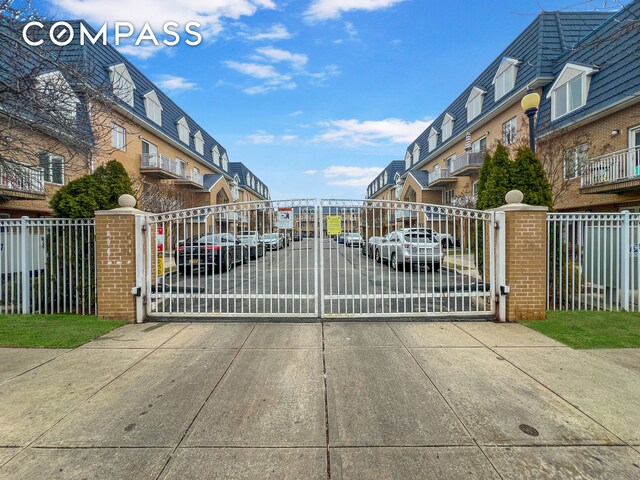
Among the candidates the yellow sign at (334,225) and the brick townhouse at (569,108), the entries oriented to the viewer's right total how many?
0

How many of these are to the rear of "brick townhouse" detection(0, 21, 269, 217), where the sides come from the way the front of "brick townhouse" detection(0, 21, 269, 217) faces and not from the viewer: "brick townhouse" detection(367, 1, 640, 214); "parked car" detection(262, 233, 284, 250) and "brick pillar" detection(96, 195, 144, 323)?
0

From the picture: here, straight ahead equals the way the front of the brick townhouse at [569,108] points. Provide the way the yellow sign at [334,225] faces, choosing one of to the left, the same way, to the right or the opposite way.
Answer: to the left

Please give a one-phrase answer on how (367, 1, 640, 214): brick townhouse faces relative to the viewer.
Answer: facing the viewer and to the left of the viewer

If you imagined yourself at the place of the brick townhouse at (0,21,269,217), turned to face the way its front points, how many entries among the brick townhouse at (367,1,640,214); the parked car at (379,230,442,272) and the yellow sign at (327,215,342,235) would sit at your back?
0

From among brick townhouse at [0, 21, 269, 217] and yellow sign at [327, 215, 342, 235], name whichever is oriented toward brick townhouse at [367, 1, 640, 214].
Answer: brick townhouse at [0, 21, 269, 217]

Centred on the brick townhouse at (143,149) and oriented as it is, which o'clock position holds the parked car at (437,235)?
The parked car is roughly at 1 o'clock from the brick townhouse.

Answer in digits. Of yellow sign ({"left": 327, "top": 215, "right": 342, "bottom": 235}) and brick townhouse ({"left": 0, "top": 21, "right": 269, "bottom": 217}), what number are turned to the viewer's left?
0

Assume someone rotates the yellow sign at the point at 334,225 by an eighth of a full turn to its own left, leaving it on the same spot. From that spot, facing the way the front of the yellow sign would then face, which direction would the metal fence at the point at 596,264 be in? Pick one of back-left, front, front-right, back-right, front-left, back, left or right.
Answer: front-left

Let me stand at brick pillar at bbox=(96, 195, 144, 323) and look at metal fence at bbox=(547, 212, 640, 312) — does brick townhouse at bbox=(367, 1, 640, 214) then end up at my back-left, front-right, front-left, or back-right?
front-left

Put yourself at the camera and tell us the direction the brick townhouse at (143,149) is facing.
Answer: facing the viewer and to the right of the viewer

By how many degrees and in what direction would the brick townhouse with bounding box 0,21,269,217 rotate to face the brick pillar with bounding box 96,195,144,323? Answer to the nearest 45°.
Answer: approximately 45° to its right

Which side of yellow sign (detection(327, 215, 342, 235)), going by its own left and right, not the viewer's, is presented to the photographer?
front

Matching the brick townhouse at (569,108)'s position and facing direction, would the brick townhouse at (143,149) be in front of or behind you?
in front

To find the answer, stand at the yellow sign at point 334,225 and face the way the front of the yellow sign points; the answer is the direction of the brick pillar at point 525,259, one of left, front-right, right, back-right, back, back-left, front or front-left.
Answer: left

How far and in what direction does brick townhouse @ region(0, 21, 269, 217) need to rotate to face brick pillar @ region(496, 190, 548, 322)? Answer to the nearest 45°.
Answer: approximately 45° to its right

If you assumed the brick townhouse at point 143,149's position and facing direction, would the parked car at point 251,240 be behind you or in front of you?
in front
